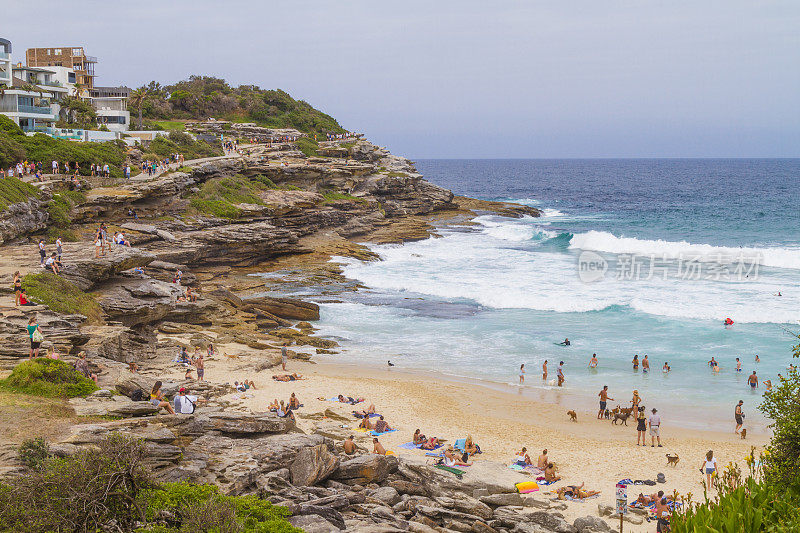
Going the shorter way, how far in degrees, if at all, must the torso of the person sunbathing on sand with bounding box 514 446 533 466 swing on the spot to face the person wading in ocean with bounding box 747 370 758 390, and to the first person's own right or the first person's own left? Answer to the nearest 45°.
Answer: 0° — they already face them

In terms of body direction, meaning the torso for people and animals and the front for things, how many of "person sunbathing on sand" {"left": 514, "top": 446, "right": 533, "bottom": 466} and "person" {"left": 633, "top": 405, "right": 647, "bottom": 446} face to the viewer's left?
0

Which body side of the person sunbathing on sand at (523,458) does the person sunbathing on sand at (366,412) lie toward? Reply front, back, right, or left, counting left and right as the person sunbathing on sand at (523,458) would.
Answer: left

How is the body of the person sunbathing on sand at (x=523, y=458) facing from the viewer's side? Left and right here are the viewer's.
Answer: facing away from the viewer and to the right of the viewer

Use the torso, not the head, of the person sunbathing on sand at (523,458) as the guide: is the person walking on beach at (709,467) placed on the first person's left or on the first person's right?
on the first person's right

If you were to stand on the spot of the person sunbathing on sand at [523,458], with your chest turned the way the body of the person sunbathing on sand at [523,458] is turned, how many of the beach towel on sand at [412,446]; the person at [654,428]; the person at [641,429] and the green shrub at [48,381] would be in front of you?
2

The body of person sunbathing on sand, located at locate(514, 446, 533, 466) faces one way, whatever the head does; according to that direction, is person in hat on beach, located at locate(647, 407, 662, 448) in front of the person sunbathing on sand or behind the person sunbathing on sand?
in front

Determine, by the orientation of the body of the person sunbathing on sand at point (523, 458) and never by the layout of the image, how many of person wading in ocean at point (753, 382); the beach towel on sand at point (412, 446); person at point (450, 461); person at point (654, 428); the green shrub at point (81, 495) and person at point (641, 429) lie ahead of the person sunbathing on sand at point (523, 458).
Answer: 3
